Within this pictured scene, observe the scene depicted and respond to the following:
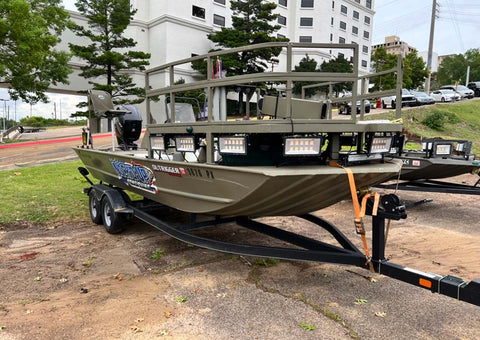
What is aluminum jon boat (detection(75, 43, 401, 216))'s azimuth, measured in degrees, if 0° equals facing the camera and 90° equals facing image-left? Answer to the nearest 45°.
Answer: approximately 315°

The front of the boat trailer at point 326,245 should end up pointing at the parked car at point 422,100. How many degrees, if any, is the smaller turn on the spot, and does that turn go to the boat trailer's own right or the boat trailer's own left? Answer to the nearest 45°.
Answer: approximately 135° to the boat trailer's own left

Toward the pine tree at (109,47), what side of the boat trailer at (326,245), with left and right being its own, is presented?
back

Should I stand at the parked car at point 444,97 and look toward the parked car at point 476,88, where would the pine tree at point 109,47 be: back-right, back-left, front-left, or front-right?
back-left

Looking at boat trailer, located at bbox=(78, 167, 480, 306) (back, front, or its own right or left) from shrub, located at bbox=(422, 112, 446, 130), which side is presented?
left

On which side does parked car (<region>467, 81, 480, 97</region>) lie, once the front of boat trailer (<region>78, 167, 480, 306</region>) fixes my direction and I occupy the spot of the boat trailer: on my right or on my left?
on my left

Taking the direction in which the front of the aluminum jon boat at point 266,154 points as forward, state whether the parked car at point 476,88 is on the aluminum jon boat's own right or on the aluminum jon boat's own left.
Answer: on the aluminum jon boat's own left

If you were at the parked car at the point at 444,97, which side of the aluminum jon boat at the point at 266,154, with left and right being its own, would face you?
left

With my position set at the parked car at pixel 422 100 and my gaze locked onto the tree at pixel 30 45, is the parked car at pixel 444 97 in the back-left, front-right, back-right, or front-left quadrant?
back-right
